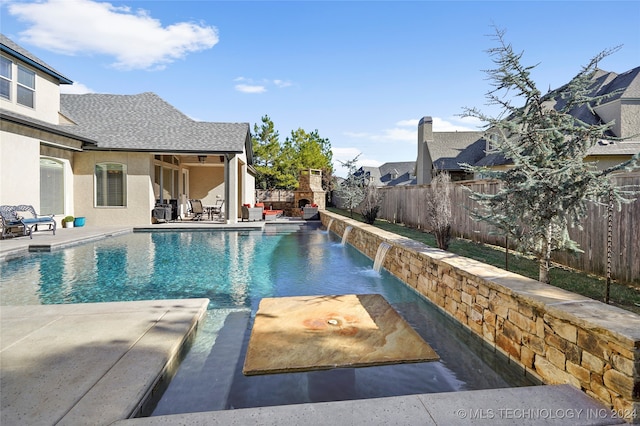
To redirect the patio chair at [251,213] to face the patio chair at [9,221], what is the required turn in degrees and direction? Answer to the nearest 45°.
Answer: approximately 135° to its right

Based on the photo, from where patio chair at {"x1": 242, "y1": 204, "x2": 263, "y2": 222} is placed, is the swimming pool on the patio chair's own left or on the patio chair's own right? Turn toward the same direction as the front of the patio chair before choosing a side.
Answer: on the patio chair's own right

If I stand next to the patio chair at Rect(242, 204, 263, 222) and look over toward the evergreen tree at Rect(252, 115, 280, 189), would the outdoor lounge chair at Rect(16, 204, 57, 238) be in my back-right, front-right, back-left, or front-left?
back-left

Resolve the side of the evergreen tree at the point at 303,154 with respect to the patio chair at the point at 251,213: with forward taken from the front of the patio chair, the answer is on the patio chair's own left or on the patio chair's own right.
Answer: on the patio chair's own left

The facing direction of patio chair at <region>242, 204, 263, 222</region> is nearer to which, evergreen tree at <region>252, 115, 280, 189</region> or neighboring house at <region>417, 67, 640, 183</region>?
the neighboring house

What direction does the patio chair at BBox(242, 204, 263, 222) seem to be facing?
to the viewer's right

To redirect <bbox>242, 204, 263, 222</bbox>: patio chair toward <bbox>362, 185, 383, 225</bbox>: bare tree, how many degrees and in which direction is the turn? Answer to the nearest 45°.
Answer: approximately 45° to its right
